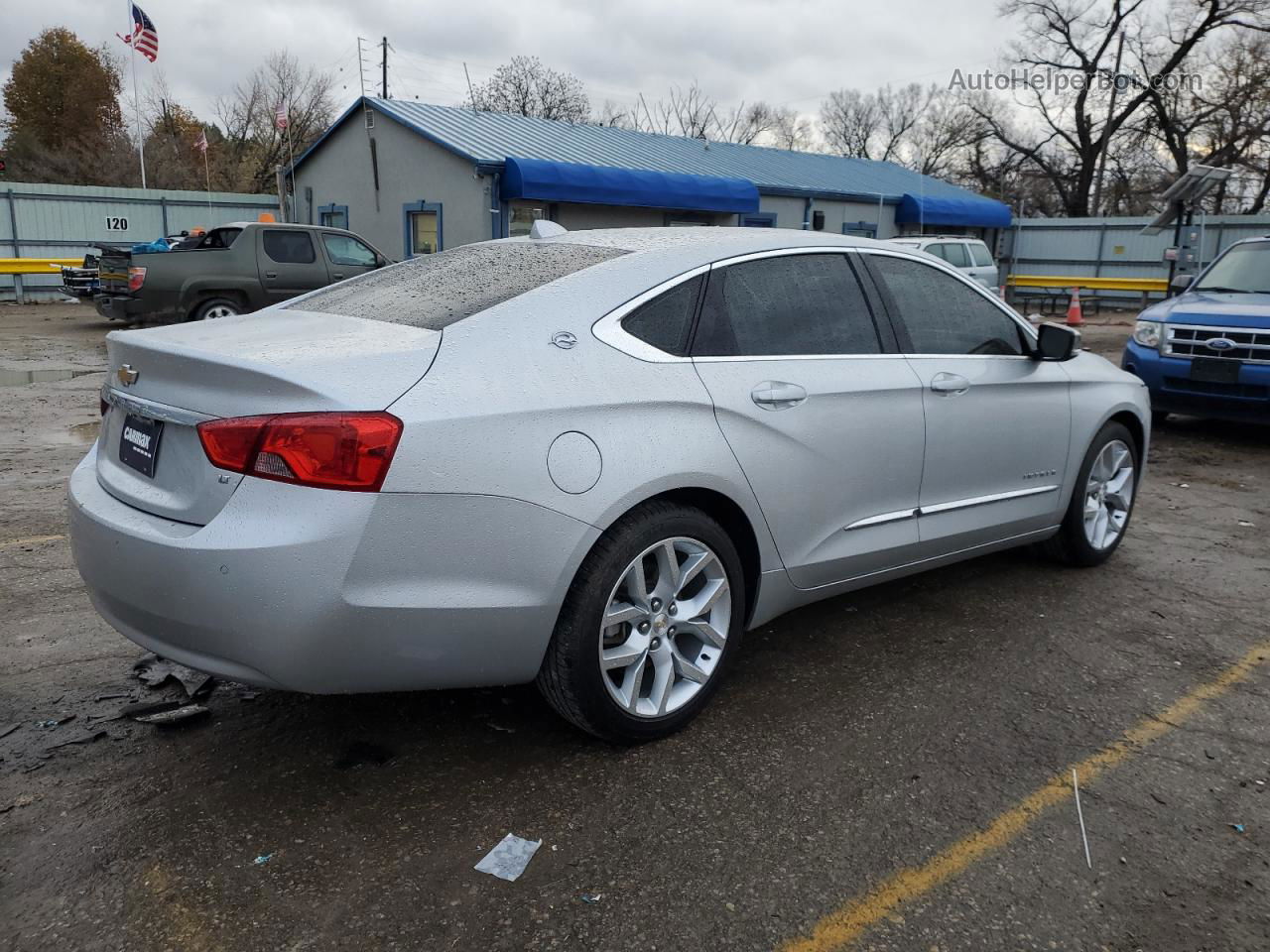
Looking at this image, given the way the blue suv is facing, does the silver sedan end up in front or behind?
in front

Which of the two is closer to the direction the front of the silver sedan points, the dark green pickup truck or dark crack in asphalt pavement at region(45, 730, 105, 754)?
the dark green pickup truck

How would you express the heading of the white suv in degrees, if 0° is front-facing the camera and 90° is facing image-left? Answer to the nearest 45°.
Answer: approximately 45°

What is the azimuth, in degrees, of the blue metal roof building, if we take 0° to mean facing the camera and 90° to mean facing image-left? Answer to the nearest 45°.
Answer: approximately 315°

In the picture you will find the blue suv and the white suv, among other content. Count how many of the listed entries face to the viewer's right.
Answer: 0

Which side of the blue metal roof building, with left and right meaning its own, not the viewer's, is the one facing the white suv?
front

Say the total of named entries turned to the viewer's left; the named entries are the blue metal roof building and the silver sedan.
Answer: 0

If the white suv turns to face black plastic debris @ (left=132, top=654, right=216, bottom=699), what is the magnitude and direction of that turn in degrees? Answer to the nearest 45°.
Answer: approximately 45° to its left

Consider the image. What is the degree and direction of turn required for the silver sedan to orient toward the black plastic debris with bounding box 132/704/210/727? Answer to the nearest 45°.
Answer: approximately 135° to its left

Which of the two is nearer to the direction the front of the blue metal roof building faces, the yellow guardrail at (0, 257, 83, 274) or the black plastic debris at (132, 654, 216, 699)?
the black plastic debris

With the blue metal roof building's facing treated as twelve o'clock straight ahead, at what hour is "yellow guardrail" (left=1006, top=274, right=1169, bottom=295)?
The yellow guardrail is roughly at 10 o'clock from the blue metal roof building.

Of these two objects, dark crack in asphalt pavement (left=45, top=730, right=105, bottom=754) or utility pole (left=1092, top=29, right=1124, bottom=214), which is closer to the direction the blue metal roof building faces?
the dark crack in asphalt pavement

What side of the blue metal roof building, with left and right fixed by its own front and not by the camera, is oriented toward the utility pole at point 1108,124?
left

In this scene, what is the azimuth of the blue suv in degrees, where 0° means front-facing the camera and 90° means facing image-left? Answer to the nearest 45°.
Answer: approximately 45°

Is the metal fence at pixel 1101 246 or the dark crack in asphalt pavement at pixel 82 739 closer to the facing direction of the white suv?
the dark crack in asphalt pavement

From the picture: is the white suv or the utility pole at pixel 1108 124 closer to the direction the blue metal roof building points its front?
the white suv

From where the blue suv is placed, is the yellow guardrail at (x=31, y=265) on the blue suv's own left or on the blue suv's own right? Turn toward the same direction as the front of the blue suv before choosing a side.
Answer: on the blue suv's own right
